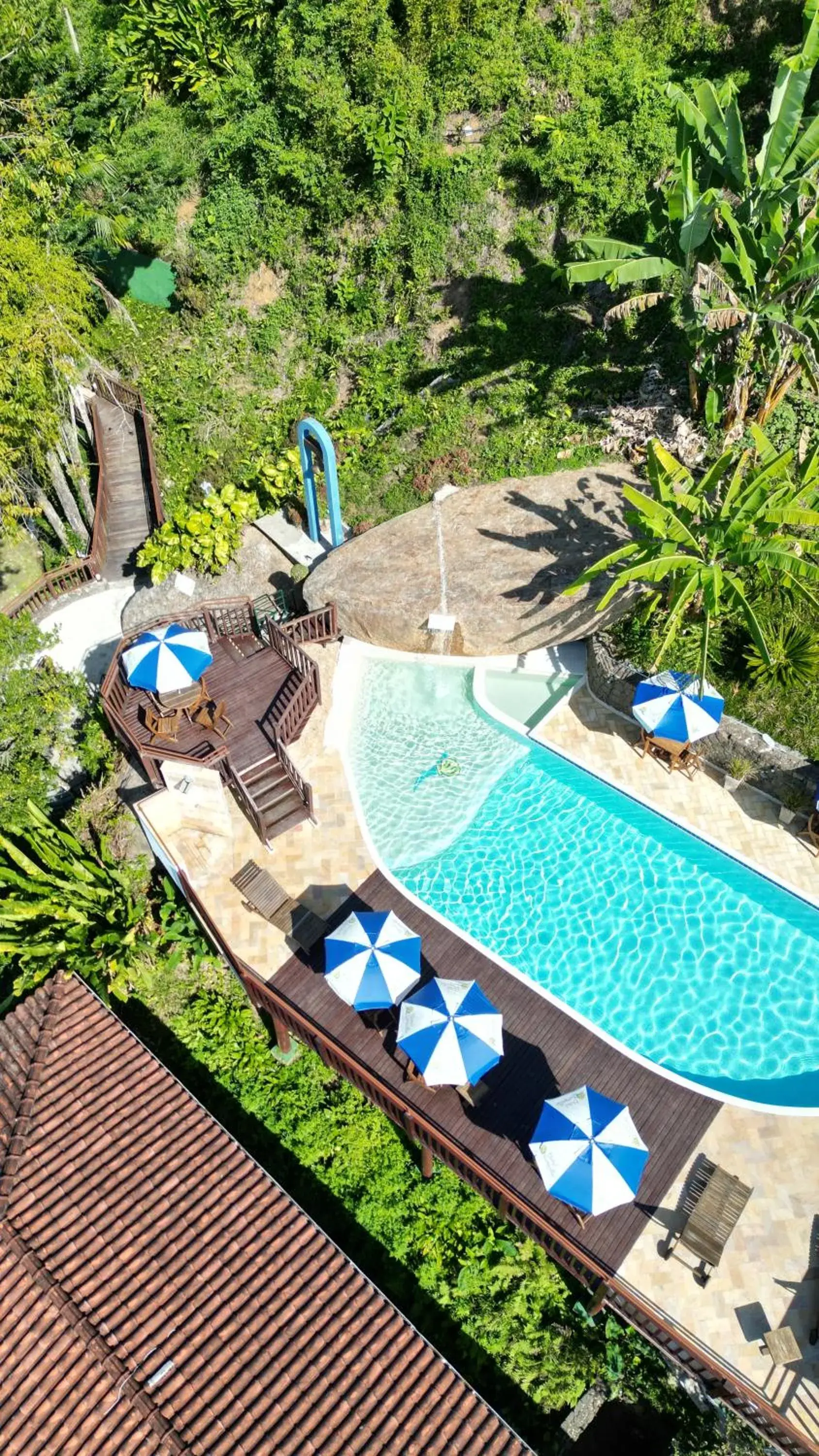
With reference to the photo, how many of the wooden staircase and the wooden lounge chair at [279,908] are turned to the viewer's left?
0

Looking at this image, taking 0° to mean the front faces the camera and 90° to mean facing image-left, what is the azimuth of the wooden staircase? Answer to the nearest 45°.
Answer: approximately 315°

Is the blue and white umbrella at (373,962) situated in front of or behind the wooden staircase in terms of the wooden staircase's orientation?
in front

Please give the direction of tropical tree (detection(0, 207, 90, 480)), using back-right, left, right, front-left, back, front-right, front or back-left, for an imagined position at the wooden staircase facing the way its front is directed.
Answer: back-right

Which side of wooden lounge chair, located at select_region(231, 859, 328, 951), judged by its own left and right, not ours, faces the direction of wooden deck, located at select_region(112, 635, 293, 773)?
back

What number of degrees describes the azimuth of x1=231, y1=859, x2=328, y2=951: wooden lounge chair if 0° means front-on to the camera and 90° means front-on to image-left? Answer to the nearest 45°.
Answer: approximately 315°

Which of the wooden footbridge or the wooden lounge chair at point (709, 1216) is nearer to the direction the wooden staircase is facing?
the wooden lounge chair

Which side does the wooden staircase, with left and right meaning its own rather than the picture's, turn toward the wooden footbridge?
back
